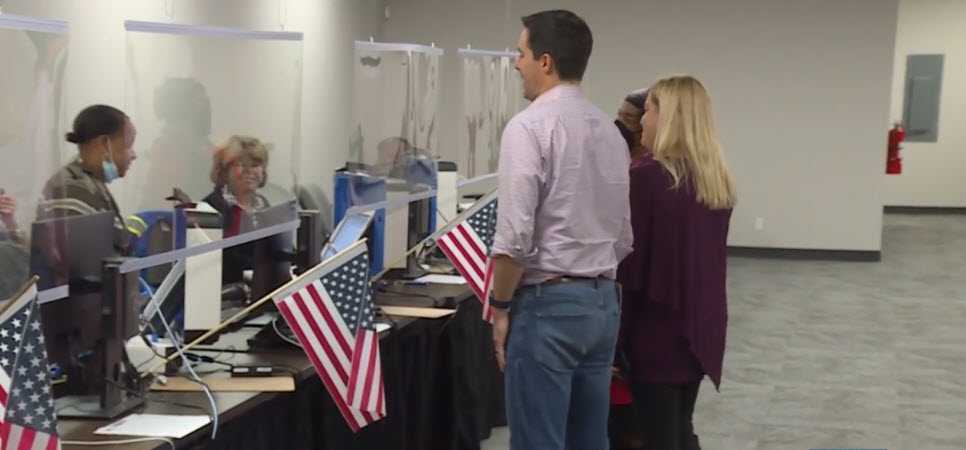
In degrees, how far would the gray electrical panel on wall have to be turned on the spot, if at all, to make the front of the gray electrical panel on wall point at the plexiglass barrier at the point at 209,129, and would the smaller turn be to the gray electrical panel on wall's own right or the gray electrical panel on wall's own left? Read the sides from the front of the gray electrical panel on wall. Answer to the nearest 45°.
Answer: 0° — it already faces it

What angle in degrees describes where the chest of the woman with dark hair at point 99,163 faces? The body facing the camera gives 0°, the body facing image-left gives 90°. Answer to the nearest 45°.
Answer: approximately 270°

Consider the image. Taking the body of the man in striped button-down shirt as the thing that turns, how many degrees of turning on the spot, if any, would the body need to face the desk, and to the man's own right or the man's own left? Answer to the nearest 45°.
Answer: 0° — they already face it

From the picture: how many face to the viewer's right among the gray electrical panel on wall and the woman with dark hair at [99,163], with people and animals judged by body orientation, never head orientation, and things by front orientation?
1

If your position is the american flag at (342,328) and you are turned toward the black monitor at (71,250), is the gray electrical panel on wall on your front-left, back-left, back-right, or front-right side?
back-right

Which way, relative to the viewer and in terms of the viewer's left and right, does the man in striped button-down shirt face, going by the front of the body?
facing away from the viewer and to the left of the viewer

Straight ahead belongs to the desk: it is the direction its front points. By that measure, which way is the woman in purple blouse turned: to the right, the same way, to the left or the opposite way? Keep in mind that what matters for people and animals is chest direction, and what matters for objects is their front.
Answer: the opposite way

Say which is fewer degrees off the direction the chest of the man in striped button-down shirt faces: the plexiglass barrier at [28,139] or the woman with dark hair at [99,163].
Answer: the woman with dark hair
